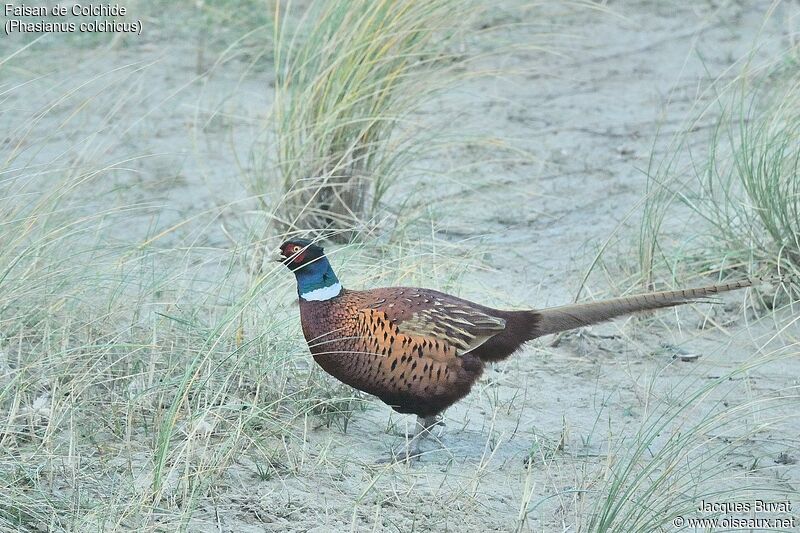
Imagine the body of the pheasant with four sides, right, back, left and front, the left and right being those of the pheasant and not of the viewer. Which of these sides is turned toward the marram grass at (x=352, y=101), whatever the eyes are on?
right

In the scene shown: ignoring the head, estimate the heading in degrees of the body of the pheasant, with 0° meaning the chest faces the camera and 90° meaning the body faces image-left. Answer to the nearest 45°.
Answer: approximately 90°
